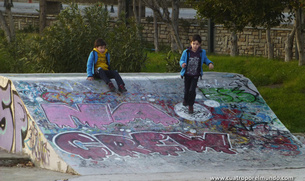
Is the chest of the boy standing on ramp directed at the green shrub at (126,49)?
no

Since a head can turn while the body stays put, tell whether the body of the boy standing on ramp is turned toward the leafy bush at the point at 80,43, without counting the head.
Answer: no

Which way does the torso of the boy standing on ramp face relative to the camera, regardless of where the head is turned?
toward the camera

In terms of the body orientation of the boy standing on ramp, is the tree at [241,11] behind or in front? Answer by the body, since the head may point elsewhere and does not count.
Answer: behind

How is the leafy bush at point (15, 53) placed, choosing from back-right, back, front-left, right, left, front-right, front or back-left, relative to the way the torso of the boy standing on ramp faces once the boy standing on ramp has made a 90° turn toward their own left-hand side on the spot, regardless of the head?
back-left
